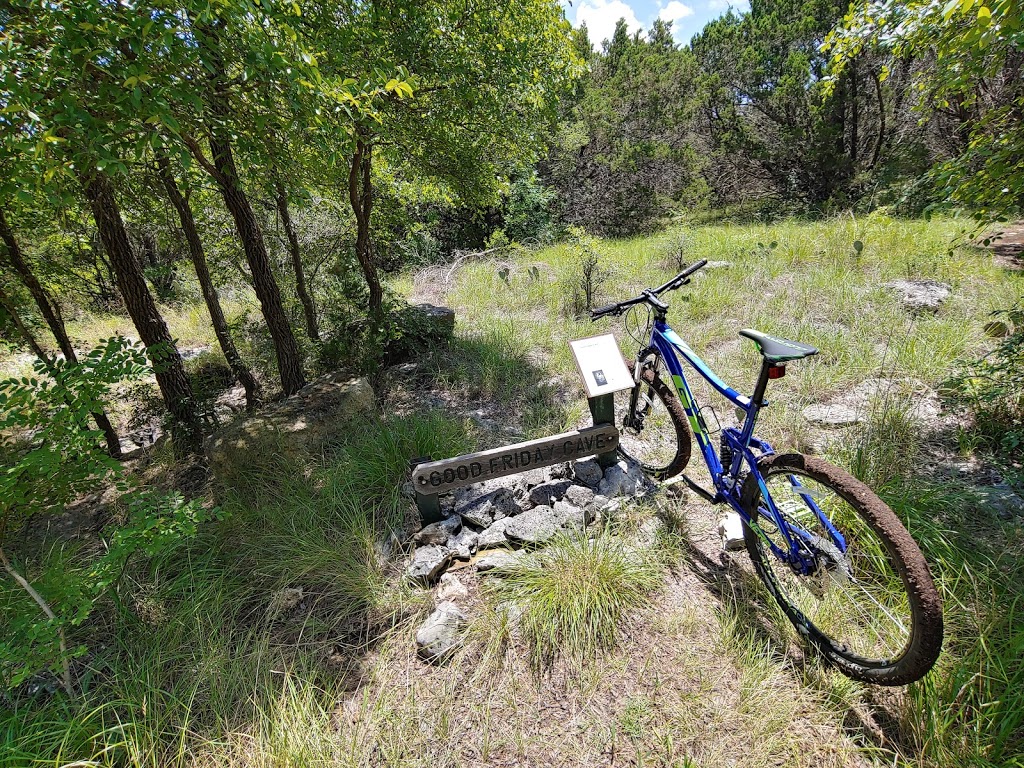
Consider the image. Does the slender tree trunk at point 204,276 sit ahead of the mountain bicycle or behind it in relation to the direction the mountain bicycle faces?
ahead

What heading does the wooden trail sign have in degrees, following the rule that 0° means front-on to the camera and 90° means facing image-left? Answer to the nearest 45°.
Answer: approximately 0°

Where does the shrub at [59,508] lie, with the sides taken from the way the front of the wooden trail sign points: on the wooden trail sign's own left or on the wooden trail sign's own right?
on the wooden trail sign's own right

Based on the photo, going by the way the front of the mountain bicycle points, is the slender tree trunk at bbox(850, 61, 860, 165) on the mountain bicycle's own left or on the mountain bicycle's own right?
on the mountain bicycle's own right

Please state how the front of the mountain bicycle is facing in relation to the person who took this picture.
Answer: facing away from the viewer and to the left of the viewer

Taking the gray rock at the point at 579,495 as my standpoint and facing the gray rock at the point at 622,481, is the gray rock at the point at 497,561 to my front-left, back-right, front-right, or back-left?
back-right

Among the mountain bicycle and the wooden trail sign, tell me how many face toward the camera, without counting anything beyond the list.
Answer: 1

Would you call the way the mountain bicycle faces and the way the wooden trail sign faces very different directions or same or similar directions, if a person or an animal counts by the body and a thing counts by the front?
very different directions

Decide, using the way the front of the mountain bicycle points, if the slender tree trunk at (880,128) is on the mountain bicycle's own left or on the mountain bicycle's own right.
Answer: on the mountain bicycle's own right
